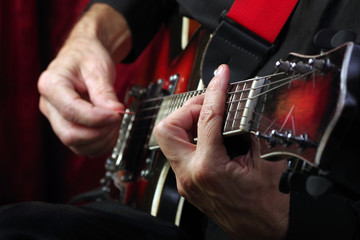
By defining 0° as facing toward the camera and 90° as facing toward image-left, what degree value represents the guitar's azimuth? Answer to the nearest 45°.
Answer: approximately 45°
